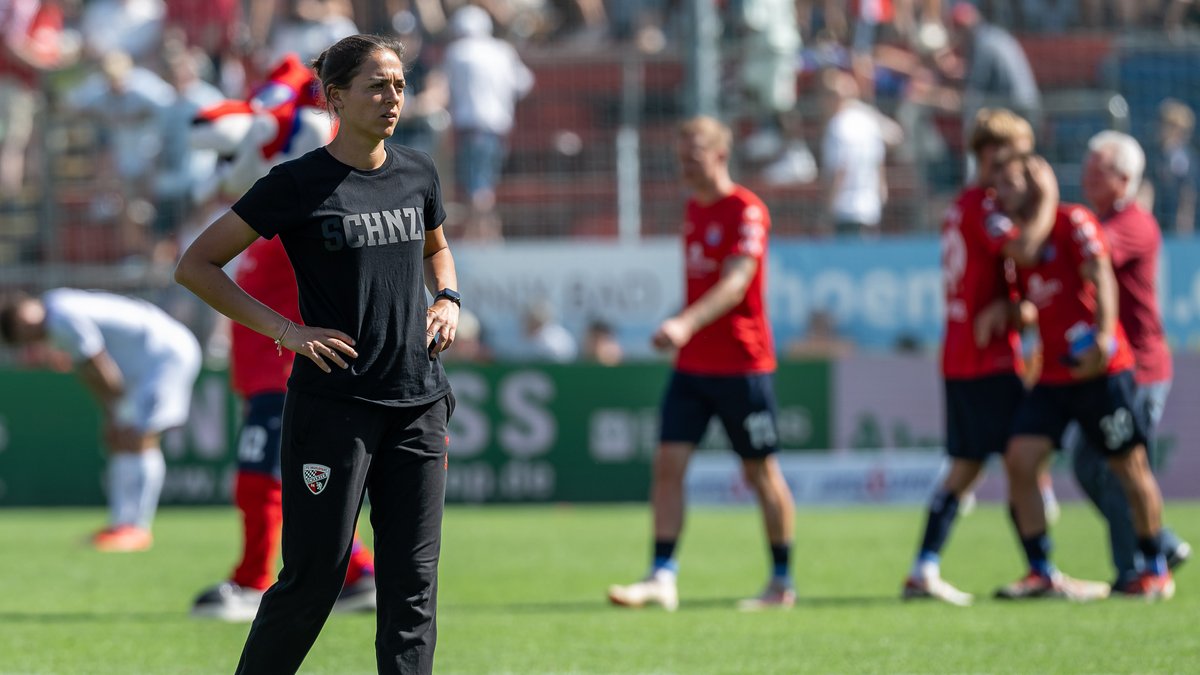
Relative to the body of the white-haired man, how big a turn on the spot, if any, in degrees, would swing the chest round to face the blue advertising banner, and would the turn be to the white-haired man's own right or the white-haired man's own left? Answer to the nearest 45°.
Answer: approximately 45° to the white-haired man's own right

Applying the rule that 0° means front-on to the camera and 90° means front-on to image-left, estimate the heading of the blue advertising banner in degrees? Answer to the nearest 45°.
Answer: approximately 0°

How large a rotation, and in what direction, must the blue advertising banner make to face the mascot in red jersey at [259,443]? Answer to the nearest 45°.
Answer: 0° — it already faces them

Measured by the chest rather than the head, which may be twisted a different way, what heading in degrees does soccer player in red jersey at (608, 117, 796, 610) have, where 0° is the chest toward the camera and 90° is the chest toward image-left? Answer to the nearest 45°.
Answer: approximately 45°

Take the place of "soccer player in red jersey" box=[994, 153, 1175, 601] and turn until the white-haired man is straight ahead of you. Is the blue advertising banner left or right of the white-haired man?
left

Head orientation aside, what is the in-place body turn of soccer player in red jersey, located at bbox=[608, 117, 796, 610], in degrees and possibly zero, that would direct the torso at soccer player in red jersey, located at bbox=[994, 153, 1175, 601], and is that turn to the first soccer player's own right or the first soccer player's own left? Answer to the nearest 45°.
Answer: approximately 135° to the first soccer player's own left

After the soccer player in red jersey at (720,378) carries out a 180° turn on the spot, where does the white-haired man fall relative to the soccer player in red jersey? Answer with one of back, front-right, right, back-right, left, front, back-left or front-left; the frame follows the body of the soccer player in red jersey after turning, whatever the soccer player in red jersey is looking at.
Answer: front-right

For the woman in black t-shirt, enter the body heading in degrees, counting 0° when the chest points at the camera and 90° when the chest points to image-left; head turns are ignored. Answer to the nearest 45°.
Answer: approximately 315°

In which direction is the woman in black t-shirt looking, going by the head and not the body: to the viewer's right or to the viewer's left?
to the viewer's right

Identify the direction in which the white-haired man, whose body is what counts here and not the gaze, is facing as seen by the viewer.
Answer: to the viewer's left
